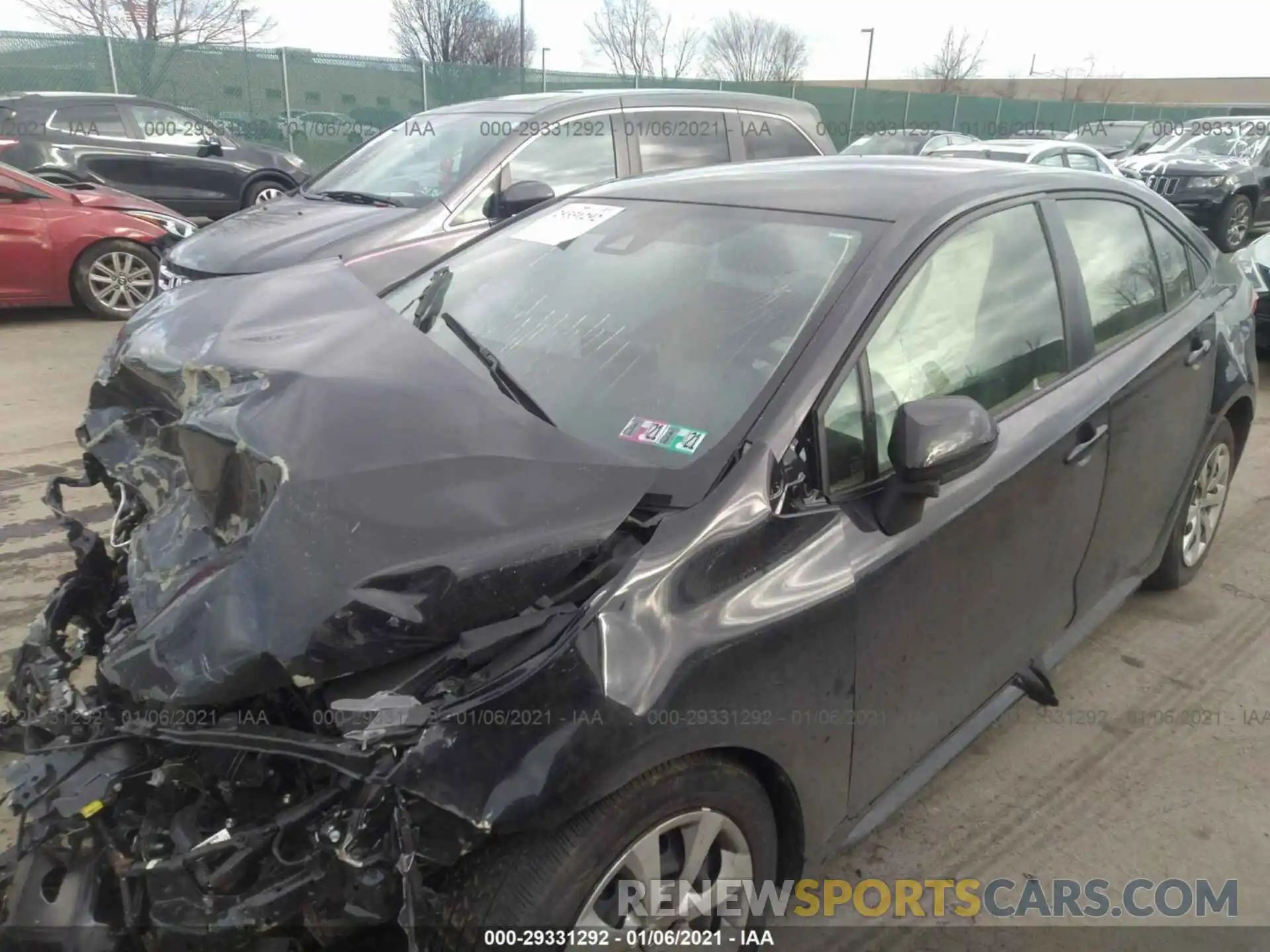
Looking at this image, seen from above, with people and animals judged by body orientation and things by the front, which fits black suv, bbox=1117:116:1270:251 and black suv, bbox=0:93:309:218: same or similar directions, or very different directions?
very different directions

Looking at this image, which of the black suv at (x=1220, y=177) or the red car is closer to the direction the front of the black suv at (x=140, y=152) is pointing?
the black suv

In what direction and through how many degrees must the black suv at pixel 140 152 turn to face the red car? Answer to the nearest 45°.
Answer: approximately 90° to its right

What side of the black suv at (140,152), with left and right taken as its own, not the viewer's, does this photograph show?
right

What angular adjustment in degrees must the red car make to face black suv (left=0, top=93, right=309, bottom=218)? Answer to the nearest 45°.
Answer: approximately 90° to its left

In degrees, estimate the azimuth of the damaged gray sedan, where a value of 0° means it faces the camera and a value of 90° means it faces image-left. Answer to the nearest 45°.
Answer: approximately 45°

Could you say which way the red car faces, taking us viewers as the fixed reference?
facing to the right of the viewer
